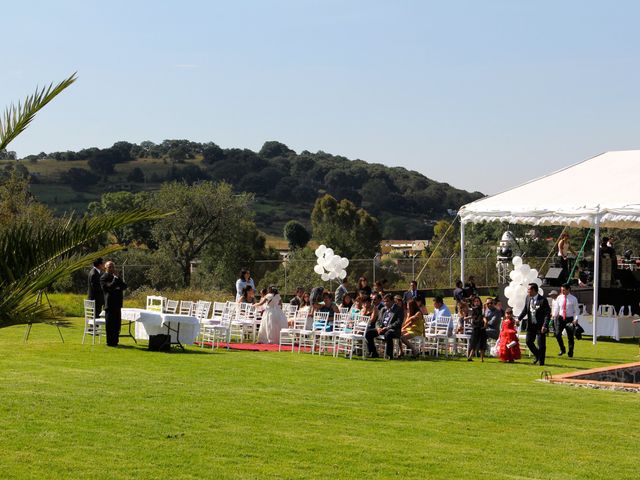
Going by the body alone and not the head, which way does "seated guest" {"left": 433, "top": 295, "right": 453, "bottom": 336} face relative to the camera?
to the viewer's left

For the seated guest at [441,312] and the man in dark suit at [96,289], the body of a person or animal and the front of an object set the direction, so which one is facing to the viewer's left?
the seated guest

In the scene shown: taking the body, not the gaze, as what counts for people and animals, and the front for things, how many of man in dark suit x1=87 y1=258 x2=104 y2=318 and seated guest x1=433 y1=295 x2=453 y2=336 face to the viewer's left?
1

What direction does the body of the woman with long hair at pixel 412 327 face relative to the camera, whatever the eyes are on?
to the viewer's left

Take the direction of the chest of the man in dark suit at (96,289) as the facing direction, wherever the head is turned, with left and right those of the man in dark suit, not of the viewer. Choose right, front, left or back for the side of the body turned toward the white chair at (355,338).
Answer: front

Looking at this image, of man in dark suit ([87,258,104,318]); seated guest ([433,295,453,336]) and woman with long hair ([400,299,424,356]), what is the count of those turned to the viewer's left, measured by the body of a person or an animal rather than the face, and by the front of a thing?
2

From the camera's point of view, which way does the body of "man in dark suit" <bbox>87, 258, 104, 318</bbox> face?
to the viewer's right

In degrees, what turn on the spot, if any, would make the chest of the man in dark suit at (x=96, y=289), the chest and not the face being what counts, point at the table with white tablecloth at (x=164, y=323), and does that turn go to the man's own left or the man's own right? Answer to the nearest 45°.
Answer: approximately 45° to the man's own right

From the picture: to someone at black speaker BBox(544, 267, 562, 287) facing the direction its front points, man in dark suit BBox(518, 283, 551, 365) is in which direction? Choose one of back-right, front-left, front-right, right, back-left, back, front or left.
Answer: front-left

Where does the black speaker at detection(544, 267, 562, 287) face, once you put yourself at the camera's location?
facing the viewer and to the left of the viewer

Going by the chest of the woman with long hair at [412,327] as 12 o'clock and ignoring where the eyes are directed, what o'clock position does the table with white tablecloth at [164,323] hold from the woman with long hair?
The table with white tablecloth is roughly at 12 o'clock from the woman with long hair.

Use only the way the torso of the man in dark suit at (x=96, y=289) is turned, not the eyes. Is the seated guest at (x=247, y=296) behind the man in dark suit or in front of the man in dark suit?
in front
